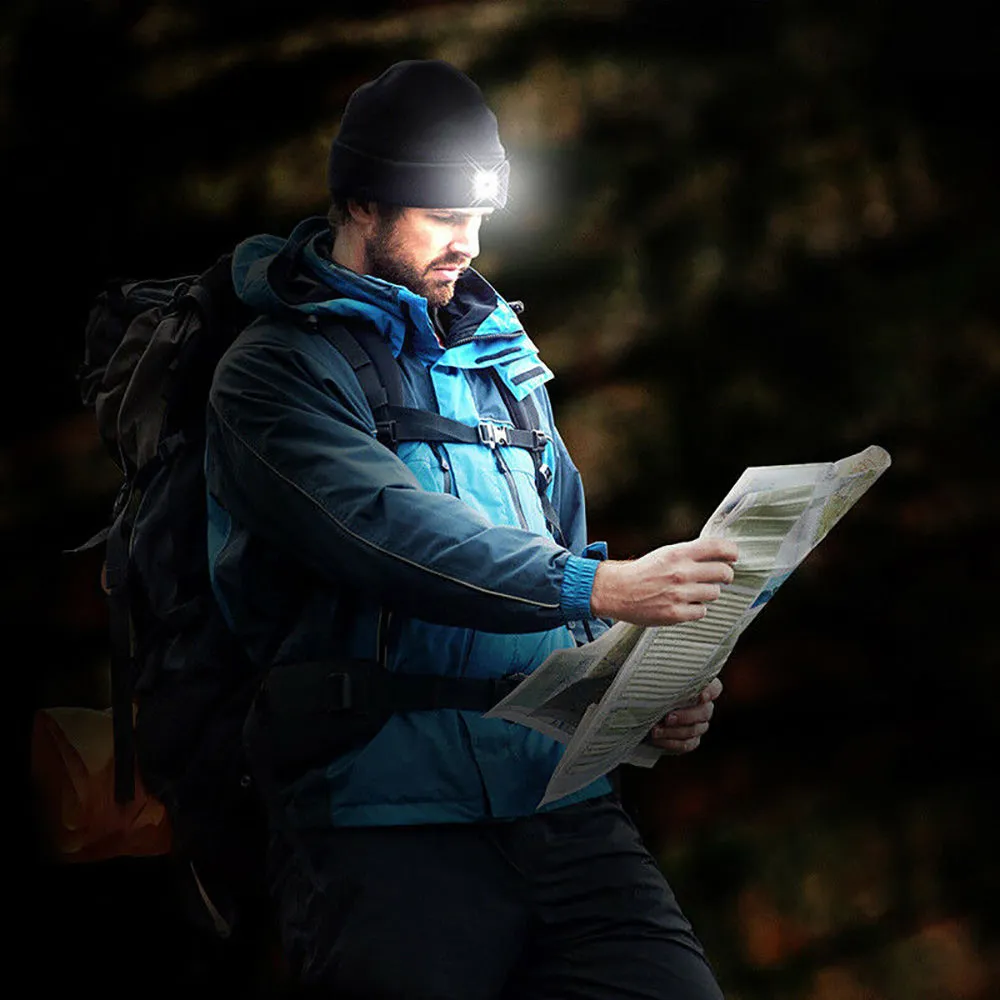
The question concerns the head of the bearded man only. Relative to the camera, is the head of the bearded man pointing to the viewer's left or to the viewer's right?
to the viewer's right

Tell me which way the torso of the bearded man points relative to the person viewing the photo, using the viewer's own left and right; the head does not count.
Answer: facing the viewer and to the right of the viewer
